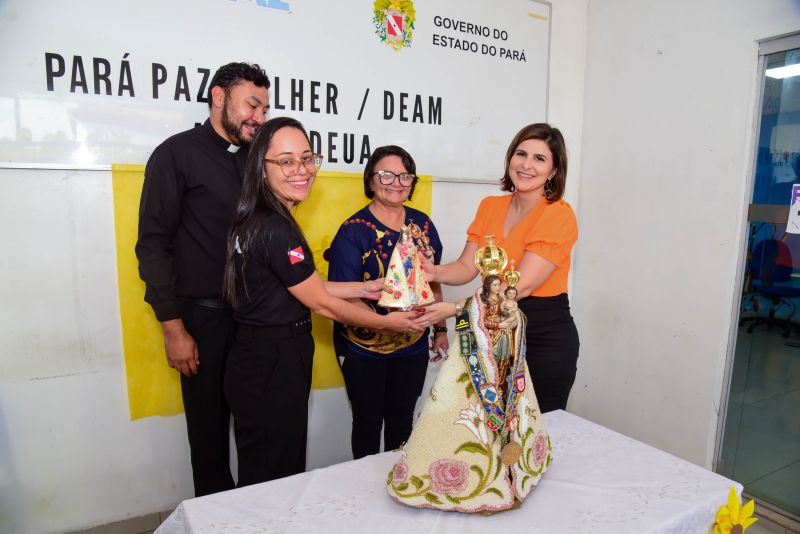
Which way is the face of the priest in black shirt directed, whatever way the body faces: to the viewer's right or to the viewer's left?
to the viewer's right

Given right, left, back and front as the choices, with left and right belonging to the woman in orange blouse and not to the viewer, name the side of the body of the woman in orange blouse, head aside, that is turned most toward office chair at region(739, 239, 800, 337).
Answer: back

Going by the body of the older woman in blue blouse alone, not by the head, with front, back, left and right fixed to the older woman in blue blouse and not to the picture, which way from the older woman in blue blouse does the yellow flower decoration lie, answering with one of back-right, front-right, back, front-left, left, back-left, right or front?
front-left

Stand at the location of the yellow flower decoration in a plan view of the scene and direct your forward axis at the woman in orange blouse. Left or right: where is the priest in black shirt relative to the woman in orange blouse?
left

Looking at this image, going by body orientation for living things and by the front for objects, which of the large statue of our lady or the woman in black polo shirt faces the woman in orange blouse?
the woman in black polo shirt

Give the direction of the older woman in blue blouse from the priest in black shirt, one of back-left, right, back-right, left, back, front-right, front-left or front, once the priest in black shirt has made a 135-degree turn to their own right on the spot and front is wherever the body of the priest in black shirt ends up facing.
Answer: back

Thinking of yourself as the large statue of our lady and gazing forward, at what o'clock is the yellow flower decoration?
The yellow flower decoration is roughly at 10 o'clock from the large statue of our lady.

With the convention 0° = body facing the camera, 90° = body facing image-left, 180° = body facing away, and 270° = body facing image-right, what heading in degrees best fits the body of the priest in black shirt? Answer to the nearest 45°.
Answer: approximately 315°

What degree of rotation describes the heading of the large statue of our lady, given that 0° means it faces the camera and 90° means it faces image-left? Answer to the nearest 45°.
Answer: approximately 315°

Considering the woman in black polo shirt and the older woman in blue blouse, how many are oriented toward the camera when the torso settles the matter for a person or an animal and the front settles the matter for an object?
1

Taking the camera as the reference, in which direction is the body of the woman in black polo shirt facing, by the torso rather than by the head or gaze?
to the viewer's right

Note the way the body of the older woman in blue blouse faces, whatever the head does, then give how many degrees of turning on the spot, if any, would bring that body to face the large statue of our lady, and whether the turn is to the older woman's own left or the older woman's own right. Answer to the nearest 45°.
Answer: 0° — they already face it

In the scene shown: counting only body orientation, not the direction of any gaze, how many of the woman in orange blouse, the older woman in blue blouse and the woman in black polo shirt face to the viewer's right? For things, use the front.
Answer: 1
